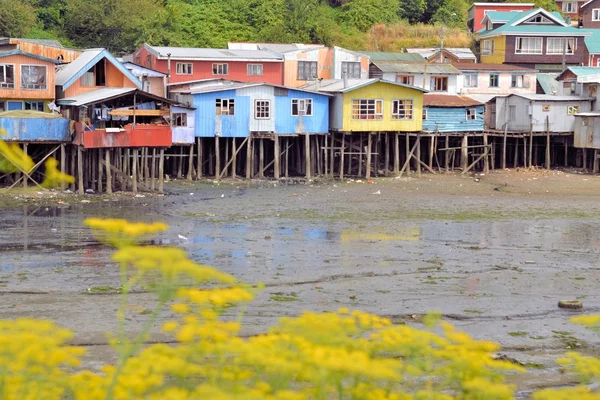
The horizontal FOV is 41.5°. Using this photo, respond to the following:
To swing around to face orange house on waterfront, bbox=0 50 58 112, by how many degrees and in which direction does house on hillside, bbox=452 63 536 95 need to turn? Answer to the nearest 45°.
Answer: approximately 45° to its right

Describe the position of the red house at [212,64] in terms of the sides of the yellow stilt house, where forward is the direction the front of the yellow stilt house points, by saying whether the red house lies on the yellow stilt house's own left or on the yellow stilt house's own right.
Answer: on the yellow stilt house's own right

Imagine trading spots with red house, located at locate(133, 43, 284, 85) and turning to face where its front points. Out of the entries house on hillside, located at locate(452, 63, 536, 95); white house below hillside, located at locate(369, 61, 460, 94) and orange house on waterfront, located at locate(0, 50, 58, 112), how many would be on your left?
2

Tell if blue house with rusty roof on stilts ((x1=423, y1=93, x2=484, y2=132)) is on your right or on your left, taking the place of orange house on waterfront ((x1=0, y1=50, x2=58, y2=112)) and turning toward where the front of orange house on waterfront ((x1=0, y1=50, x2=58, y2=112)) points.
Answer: on your left

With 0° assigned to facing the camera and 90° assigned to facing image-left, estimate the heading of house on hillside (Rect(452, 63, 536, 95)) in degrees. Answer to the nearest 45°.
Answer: approximately 0°

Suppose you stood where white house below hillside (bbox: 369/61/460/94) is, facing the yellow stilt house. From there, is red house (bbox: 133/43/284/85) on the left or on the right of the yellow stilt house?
right

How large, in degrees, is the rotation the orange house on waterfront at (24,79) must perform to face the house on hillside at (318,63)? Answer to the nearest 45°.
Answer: approximately 135° to its left

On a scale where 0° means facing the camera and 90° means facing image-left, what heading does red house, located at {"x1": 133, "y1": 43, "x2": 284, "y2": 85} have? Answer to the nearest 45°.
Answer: approximately 0°

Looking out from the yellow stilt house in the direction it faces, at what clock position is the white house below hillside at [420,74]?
The white house below hillside is roughly at 7 o'clock from the yellow stilt house.

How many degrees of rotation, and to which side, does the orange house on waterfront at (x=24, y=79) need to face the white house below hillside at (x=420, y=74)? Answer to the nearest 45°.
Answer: approximately 90° to its left
